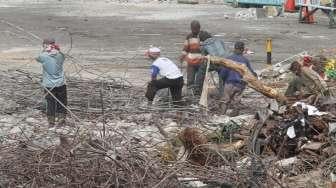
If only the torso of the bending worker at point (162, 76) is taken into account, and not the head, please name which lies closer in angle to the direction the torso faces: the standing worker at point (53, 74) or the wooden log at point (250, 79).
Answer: the standing worker

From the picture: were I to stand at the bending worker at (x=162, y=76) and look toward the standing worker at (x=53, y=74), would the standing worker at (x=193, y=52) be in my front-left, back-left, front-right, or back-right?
back-right

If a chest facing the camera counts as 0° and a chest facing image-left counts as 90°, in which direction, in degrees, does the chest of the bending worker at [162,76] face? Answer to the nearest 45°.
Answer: approximately 90°

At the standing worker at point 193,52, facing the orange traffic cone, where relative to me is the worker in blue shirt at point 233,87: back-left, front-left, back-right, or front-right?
back-right

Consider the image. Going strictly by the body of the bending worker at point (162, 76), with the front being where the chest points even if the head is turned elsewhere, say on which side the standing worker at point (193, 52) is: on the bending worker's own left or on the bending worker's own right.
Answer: on the bending worker's own right

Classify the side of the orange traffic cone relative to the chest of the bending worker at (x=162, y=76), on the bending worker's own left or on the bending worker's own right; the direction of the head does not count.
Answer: on the bending worker's own right

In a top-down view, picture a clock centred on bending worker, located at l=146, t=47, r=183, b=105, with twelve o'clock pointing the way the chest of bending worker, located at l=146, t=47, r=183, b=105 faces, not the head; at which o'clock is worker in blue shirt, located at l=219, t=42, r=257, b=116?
worker in blue shirt, located at l=219, t=42, r=257, b=116 is roughly at 6 o'clock from bending worker, located at l=146, t=47, r=183, b=105.

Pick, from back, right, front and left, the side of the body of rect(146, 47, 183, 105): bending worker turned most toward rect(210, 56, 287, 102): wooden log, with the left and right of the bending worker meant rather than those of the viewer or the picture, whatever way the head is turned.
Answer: back

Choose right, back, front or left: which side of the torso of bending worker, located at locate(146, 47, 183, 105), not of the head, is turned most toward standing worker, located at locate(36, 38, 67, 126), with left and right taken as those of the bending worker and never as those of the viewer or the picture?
front
